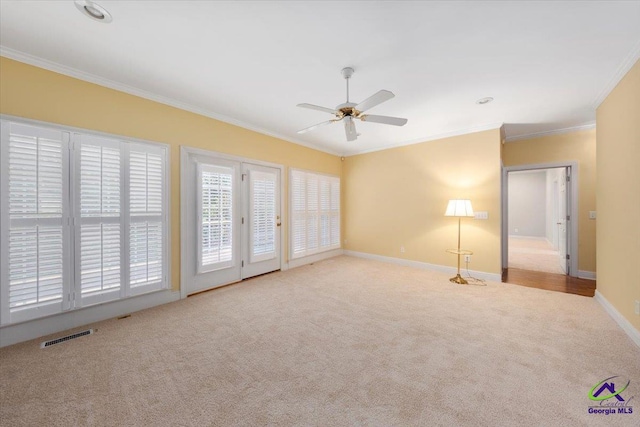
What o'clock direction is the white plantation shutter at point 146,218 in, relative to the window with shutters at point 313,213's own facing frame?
The white plantation shutter is roughly at 3 o'clock from the window with shutters.

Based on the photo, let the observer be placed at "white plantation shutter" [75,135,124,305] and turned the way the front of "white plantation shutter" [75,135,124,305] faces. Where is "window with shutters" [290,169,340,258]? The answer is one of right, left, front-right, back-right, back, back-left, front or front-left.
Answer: front-left

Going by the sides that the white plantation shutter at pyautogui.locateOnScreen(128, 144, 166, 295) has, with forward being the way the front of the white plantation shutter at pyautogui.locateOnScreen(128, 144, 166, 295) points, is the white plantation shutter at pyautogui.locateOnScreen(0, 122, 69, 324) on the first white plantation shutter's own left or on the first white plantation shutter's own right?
on the first white plantation shutter's own right

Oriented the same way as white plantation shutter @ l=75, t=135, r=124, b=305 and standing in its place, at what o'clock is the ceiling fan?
The ceiling fan is roughly at 12 o'clock from the white plantation shutter.

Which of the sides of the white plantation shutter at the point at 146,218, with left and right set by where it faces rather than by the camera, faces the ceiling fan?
front

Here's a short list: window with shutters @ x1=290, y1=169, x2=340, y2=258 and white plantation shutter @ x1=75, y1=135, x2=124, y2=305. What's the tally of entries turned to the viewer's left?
0

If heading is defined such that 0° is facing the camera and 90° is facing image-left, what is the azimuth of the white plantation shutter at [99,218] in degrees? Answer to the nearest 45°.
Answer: approximately 315°

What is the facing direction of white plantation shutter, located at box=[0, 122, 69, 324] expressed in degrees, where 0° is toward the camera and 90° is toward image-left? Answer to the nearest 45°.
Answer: approximately 315°

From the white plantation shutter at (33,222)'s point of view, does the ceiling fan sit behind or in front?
in front

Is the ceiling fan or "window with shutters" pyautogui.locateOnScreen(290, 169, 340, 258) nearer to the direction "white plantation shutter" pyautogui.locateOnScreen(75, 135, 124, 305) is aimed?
the ceiling fan

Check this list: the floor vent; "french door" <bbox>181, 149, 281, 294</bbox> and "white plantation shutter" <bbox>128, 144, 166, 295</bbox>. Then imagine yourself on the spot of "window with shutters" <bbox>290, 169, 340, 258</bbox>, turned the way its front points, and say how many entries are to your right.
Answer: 3

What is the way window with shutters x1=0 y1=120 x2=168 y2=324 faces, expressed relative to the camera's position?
facing the viewer and to the right of the viewer

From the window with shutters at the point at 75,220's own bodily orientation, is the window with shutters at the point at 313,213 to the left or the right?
on its left

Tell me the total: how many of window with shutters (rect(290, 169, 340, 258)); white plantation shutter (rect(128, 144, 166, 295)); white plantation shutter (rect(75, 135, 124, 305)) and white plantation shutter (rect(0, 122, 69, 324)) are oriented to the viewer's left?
0
